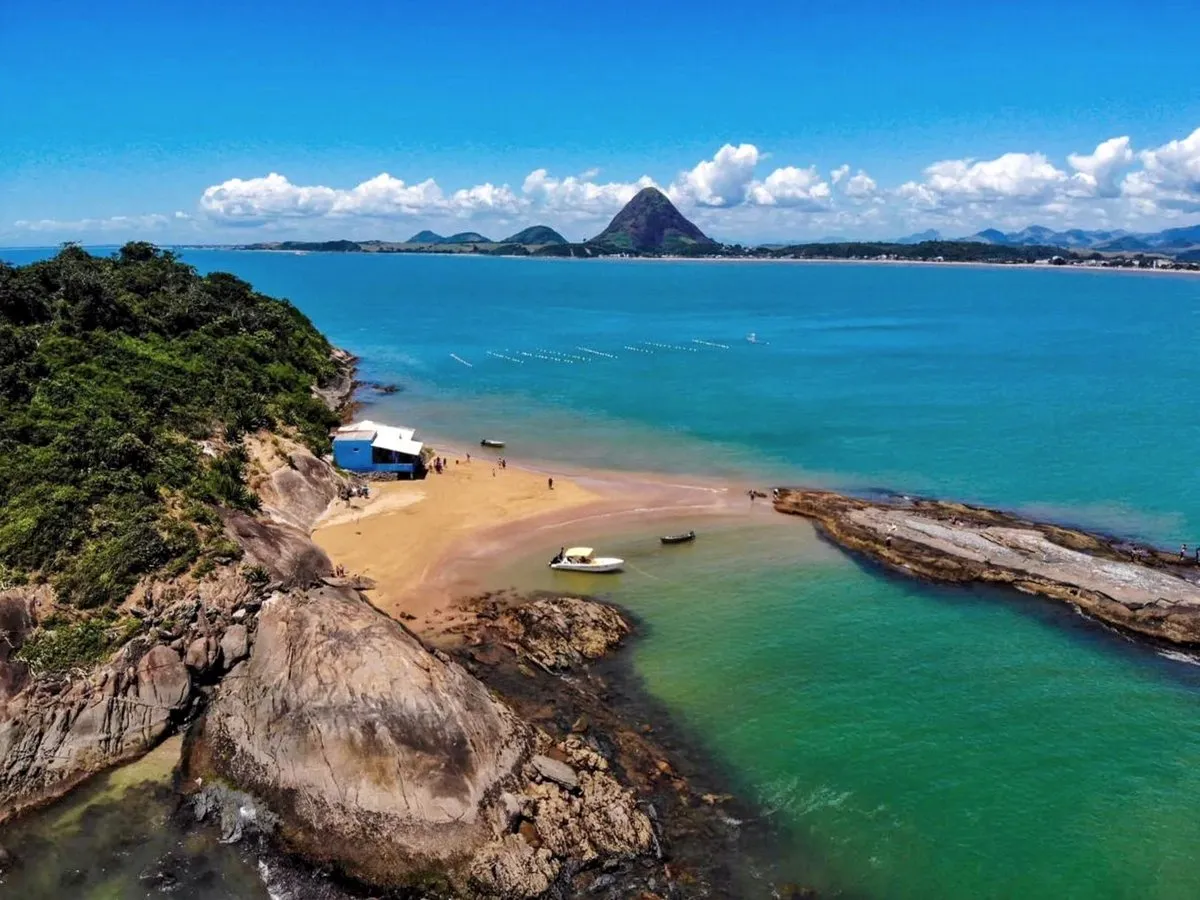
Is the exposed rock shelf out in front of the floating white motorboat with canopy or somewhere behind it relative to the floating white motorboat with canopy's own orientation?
in front

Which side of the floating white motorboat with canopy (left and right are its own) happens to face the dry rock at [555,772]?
right

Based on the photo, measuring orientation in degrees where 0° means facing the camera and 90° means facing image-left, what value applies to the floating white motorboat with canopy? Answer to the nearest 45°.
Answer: approximately 270°

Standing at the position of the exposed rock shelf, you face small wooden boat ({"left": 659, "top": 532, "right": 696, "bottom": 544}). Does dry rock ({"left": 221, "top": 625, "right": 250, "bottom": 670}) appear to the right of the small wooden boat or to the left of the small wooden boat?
left

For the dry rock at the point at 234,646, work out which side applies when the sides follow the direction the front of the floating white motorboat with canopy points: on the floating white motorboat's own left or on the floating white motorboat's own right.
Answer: on the floating white motorboat's own right

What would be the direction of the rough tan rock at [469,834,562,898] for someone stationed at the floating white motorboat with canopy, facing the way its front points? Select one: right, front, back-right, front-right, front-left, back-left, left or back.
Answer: right
